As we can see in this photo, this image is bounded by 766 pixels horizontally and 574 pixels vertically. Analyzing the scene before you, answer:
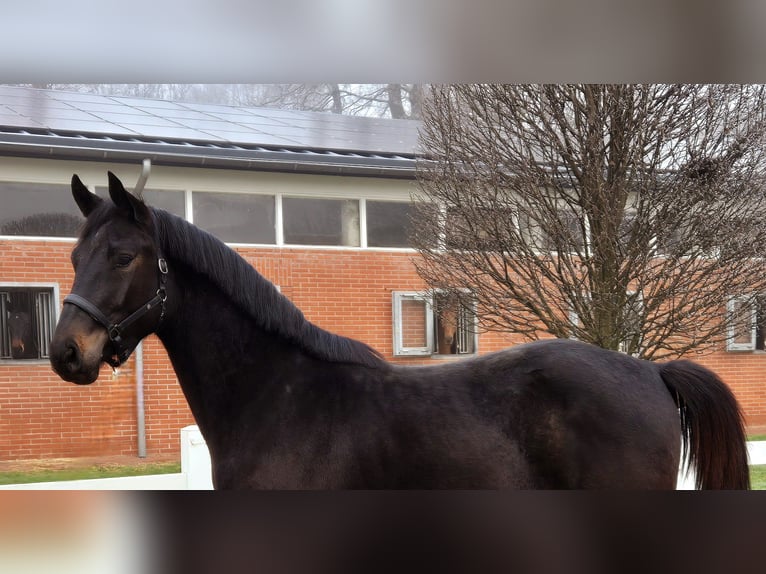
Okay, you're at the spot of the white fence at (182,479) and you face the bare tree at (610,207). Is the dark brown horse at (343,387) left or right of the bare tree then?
right

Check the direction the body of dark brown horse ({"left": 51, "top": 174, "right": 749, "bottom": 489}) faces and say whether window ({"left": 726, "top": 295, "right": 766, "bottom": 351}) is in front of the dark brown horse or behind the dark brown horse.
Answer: behind

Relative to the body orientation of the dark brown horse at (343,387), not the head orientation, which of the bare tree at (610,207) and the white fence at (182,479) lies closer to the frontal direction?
the white fence

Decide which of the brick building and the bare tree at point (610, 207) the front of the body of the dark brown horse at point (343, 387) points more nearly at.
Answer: the brick building

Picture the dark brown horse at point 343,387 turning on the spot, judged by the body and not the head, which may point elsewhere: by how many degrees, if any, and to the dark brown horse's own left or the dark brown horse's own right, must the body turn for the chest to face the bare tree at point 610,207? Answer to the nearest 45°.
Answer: approximately 135° to the dark brown horse's own right

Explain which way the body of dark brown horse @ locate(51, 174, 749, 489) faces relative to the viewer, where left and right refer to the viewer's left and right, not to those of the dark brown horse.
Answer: facing to the left of the viewer

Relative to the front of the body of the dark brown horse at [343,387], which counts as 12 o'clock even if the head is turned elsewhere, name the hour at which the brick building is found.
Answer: The brick building is roughly at 2 o'clock from the dark brown horse.
